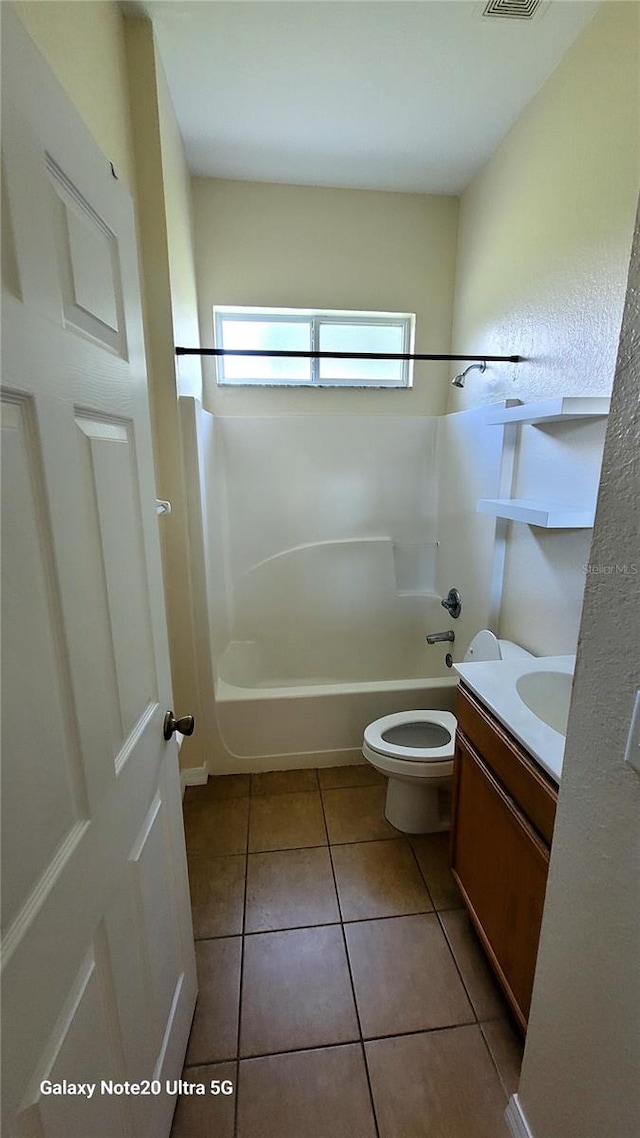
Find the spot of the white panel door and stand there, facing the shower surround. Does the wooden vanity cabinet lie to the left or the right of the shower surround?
right

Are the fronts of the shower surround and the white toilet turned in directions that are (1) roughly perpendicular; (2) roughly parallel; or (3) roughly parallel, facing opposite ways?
roughly perpendicular

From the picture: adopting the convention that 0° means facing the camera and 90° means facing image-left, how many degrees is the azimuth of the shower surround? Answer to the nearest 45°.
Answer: approximately 0°

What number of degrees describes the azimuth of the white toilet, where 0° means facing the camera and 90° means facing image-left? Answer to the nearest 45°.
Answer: approximately 90°

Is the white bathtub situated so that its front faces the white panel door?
yes

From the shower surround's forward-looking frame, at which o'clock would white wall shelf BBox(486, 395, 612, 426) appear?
The white wall shelf is roughly at 11 o'clock from the shower surround.
